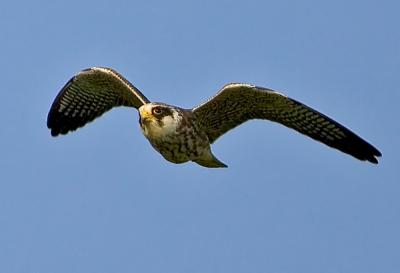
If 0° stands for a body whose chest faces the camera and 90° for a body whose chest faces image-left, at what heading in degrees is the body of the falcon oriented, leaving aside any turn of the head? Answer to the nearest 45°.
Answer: approximately 45°
